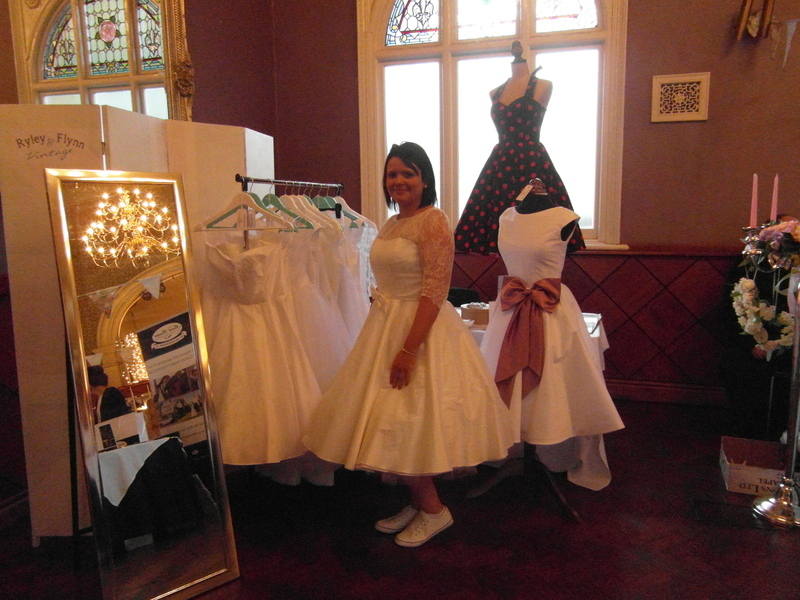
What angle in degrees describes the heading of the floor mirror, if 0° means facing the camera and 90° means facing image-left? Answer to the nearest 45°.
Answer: approximately 315°

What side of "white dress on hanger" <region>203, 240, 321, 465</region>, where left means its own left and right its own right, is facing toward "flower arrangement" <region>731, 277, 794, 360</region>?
left

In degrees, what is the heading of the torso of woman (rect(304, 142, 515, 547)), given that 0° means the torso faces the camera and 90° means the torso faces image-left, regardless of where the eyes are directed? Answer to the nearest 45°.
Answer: approximately 45°

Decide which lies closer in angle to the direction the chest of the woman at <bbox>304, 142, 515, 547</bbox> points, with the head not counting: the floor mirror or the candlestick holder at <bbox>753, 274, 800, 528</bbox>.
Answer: the floor mirror

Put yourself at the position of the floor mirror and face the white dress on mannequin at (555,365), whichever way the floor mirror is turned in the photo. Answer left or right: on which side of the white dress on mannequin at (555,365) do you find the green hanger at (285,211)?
left
